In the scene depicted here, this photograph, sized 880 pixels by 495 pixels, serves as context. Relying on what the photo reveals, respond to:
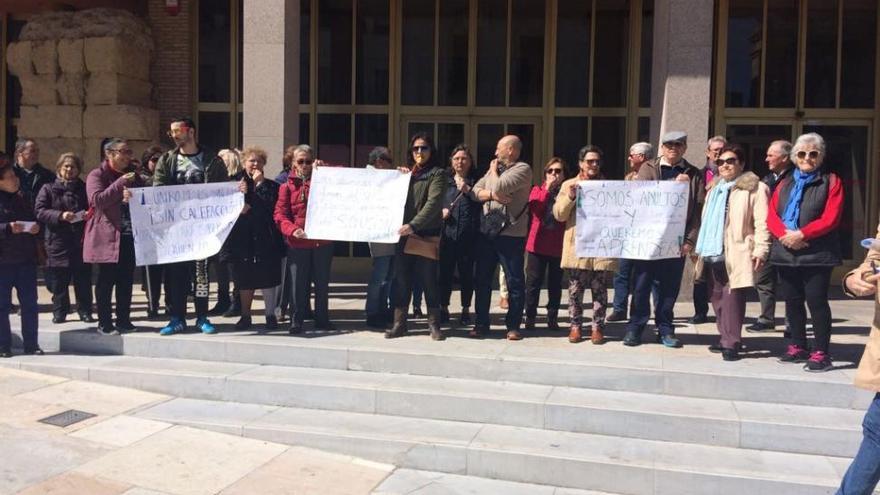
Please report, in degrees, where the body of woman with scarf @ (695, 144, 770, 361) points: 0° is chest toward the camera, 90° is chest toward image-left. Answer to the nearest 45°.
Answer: approximately 45°

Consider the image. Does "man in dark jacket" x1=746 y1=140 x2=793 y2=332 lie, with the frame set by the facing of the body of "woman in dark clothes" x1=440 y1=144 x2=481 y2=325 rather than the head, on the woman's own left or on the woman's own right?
on the woman's own left

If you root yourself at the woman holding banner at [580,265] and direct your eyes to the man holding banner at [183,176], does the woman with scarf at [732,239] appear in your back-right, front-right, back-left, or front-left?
back-left

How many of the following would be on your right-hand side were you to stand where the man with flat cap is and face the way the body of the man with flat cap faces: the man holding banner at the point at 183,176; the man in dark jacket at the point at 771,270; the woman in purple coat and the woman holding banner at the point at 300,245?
3

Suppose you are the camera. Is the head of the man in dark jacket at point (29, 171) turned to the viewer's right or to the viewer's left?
to the viewer's right
